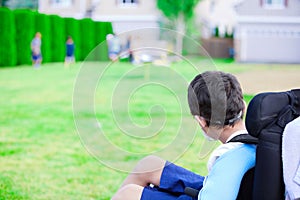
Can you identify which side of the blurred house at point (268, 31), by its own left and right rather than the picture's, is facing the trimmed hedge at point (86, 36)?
right

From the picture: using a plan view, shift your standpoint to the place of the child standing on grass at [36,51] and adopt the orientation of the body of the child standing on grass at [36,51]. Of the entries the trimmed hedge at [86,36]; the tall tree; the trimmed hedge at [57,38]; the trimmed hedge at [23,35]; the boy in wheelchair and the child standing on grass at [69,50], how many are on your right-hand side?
1

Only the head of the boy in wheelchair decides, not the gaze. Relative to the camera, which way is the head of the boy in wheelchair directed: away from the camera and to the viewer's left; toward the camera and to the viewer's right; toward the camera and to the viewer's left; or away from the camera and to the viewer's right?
away from the camera and to the viewer's left

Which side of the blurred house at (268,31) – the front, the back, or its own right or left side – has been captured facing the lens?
front

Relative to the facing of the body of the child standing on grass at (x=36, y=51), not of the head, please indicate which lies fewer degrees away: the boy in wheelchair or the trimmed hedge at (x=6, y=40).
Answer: the boy in wheelchair

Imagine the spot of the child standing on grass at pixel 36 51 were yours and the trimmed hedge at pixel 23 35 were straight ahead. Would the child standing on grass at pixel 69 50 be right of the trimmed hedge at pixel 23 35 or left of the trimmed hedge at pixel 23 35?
right

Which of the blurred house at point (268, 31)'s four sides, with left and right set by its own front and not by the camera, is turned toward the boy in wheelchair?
front
